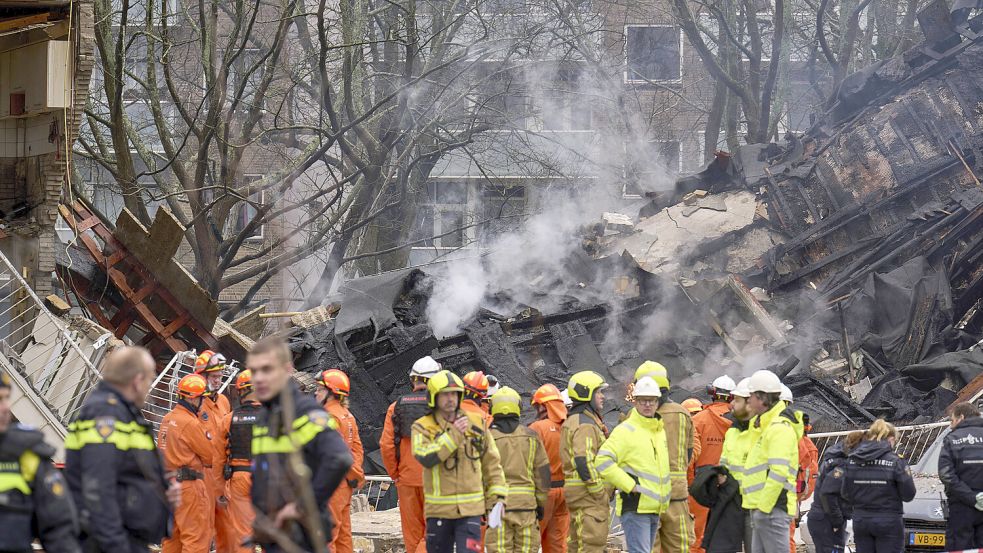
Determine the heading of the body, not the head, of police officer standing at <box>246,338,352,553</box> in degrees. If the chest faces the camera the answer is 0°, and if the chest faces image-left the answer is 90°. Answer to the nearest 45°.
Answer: approximately 45°

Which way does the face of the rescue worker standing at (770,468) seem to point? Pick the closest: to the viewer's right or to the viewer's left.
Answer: to the viewer's left

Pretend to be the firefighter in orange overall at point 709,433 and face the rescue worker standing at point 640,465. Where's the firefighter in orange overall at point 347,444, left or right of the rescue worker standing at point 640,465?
right

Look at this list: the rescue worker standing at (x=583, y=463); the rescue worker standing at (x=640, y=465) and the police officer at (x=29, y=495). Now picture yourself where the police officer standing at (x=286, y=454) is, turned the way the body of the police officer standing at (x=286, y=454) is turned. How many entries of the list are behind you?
2

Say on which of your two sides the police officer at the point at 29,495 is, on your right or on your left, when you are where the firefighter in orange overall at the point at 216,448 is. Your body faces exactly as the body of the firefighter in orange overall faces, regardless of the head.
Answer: on your right

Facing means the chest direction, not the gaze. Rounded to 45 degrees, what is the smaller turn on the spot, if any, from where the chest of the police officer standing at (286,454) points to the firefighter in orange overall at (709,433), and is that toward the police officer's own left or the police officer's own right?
approximately 180°

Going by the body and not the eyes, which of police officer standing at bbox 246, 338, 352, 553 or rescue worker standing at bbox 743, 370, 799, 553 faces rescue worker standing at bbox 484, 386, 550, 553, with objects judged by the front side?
rescue worker standing at bbox 743, 370, 799, 553

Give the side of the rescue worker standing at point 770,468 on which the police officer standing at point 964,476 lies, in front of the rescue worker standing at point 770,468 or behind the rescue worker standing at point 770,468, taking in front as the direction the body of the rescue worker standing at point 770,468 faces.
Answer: behind

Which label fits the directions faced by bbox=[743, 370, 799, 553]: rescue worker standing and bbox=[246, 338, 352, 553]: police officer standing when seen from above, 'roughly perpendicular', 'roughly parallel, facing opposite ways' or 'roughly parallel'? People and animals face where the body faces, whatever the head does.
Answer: roughly perpendicular

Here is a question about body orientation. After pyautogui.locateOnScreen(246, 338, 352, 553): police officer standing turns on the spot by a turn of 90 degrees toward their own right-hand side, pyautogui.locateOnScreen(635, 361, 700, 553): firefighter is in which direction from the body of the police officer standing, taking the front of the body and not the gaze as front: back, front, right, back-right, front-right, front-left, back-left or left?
right

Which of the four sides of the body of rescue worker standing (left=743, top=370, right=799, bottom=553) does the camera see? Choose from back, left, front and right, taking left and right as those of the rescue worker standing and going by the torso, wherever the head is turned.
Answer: left

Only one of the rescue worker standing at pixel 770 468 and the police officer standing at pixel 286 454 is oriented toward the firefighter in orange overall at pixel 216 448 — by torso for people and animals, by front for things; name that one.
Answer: the rescue worker standing at pixel 770 468
